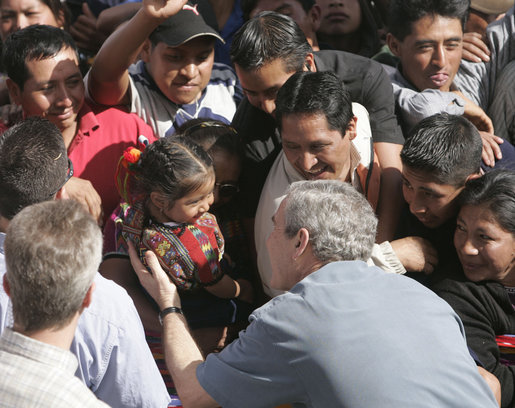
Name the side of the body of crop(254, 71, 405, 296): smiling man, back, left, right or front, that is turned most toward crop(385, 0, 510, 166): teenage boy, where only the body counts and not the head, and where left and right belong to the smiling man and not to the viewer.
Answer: back

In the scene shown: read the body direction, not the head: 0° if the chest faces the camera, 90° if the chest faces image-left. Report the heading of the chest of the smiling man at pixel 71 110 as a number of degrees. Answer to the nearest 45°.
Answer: approximately 315°

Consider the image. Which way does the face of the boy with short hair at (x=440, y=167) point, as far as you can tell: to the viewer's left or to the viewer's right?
to the viewer's left

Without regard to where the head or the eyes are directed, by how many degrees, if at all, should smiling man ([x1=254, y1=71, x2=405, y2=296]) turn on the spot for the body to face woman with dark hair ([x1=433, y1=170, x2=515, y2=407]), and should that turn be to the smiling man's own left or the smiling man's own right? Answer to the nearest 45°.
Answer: approximately 90° to the smiling man's own left

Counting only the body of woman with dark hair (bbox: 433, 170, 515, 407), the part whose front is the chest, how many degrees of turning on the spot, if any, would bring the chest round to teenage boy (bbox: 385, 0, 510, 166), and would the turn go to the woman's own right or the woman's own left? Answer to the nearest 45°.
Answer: approximately 135° to the woman's own right

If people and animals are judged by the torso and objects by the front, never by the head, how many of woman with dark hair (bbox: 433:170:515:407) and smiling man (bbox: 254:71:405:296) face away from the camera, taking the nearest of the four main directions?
0

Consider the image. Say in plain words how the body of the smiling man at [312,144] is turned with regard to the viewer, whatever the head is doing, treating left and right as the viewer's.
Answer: facing the viewer and to the left of the viewer
